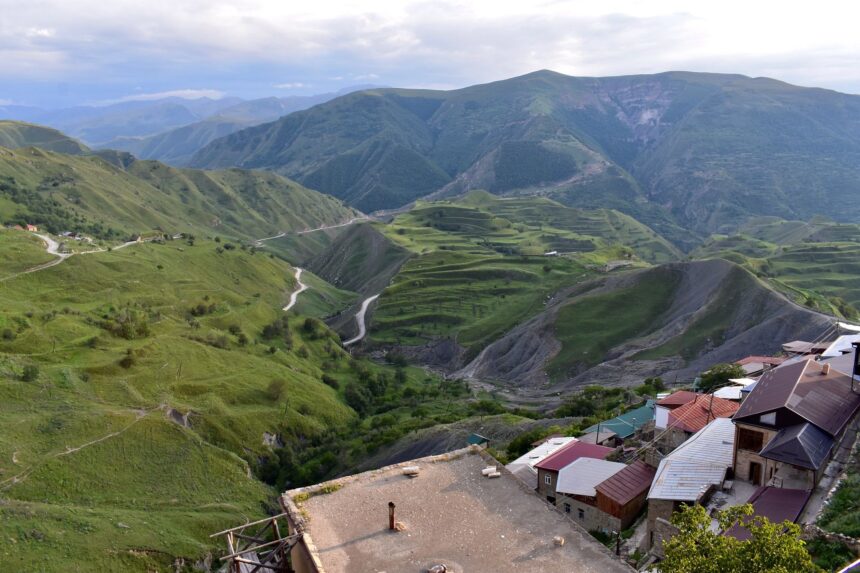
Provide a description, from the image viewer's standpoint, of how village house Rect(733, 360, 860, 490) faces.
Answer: facing the viewer

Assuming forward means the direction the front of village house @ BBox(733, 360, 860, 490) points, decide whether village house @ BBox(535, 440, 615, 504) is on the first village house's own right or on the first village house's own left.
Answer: on the first village house's own right

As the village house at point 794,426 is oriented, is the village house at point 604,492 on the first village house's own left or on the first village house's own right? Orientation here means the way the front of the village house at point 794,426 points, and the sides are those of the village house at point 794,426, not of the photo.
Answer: on the first village house's own right

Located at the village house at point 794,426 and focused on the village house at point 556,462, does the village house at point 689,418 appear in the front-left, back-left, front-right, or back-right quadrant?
front-right
